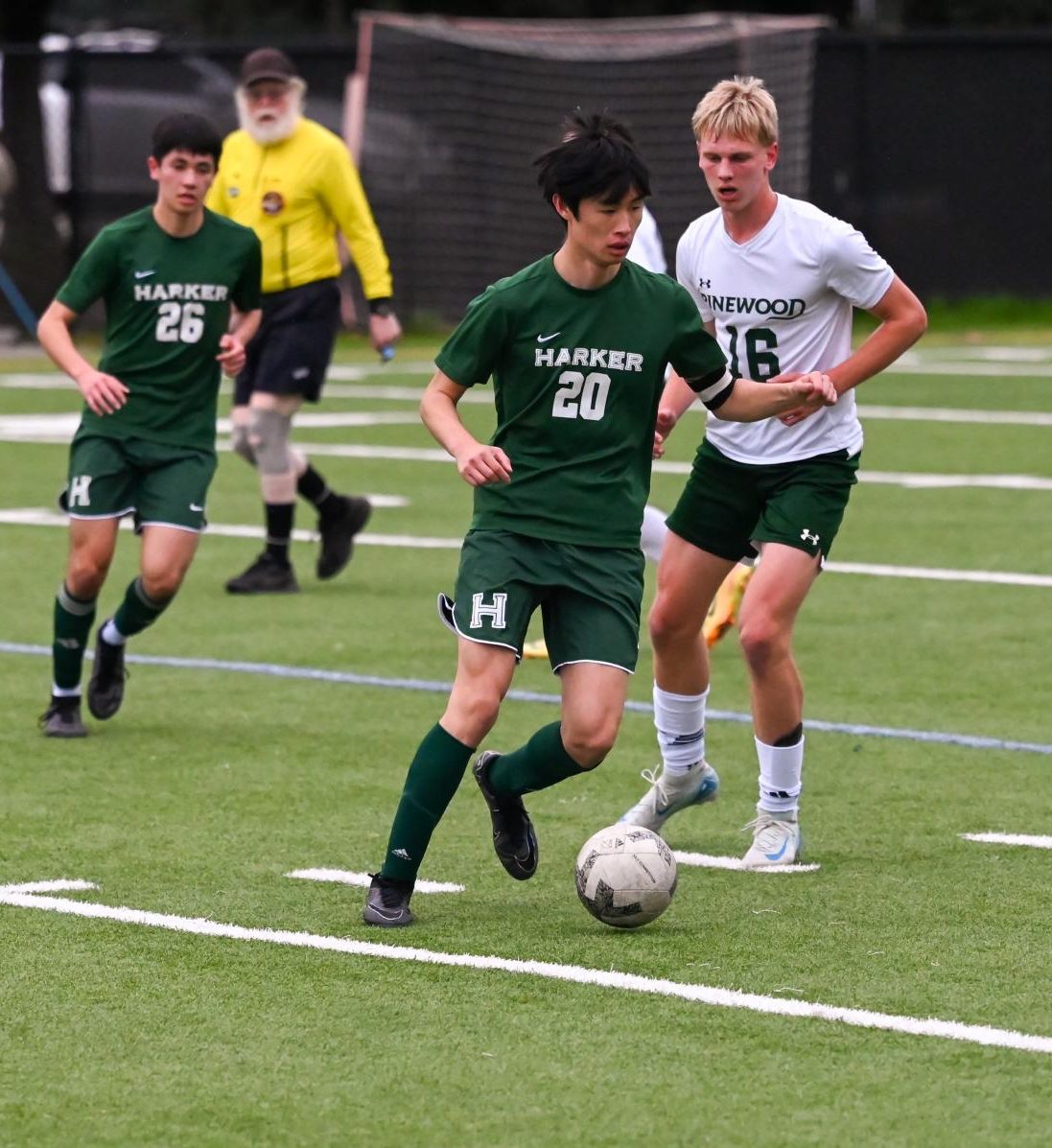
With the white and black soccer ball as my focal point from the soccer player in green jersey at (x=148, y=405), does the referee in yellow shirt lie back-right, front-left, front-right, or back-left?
back-left

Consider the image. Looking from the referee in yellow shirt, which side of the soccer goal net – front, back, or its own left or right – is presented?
front

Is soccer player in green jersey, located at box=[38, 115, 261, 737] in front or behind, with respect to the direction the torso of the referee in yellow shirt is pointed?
in front

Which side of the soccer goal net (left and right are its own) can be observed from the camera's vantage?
front

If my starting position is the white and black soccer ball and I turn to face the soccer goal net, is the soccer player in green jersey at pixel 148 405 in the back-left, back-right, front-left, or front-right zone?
front-left

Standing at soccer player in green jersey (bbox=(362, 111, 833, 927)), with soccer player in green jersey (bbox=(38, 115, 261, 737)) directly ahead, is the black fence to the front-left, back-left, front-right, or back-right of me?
front-right

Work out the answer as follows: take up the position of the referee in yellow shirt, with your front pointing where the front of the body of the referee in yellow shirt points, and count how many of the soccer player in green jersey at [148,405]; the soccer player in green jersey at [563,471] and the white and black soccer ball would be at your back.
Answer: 0

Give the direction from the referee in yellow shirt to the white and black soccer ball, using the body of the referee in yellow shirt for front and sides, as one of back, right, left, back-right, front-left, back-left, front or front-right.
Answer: front-left

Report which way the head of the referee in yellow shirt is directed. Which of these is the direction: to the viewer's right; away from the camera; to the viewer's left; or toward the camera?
toward the camera

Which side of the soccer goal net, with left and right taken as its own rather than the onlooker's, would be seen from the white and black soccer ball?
front

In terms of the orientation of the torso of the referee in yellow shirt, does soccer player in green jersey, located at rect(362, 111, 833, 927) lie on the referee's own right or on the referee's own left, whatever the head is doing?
on the referee's own left

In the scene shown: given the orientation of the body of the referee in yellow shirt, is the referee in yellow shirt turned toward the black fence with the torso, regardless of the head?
no

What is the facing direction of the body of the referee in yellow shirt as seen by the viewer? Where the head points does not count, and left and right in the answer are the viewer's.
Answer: facing the viewer and to the left of the viewer

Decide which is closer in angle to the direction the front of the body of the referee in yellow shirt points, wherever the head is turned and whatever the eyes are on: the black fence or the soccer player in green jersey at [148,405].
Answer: the soccer player in green jersey

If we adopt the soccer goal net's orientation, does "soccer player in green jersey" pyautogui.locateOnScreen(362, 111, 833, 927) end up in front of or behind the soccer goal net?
in front
